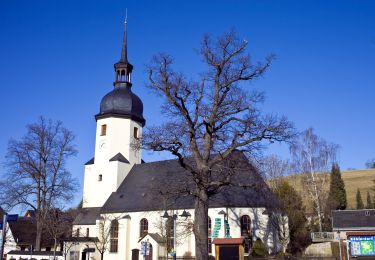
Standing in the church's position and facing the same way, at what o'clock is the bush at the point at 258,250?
The bush is roughly at 9 o'clock from the church.

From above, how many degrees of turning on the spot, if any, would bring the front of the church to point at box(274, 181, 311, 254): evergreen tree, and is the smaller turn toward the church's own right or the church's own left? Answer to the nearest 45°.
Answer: approximately 135° to the church's own left

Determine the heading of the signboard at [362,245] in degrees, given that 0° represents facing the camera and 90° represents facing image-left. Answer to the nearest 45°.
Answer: approximately 0°

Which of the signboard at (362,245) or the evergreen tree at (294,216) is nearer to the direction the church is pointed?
the signboard

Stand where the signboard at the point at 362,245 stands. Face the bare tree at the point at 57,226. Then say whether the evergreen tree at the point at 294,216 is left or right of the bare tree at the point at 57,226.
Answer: right

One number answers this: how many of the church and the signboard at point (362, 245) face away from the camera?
0

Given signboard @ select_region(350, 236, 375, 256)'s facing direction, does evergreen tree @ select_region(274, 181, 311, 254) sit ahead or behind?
behind

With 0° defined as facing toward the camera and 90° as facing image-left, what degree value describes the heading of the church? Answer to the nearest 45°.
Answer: approximately 45°
